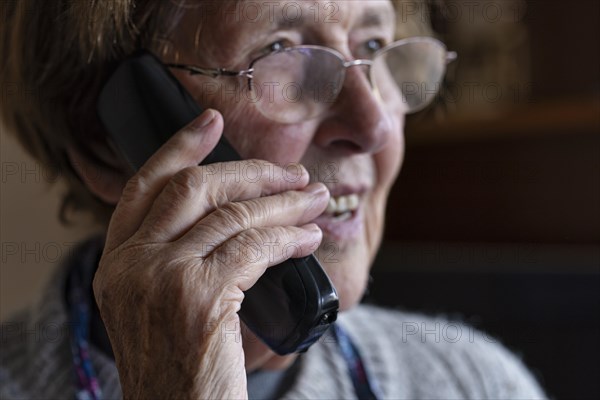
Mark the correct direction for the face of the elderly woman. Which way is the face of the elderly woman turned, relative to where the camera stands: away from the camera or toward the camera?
toward the camera
